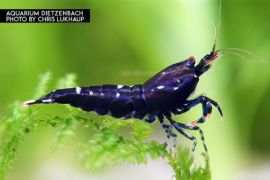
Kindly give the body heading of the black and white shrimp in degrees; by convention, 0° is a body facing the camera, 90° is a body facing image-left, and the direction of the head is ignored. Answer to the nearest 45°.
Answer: approximately 270°
